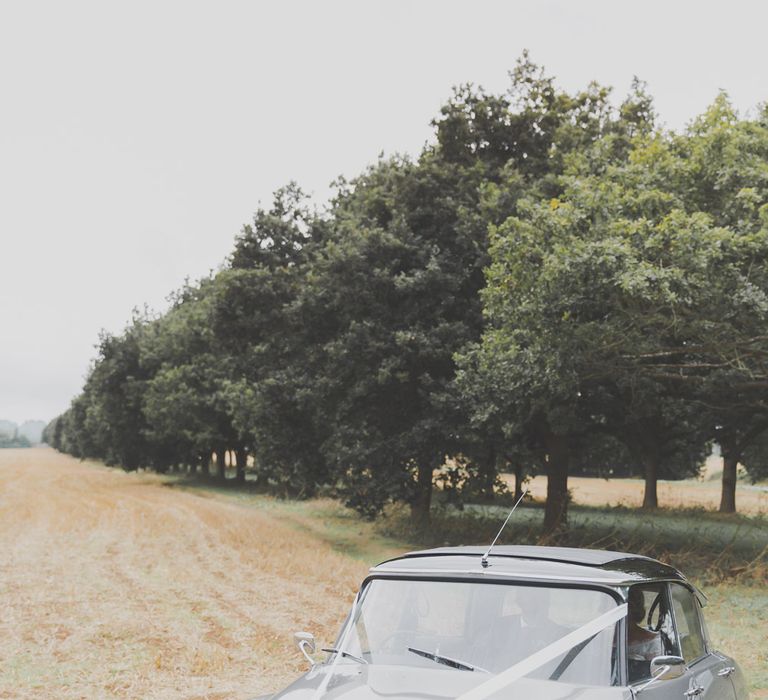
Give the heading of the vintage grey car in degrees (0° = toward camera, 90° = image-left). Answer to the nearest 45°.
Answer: approximately 45°
